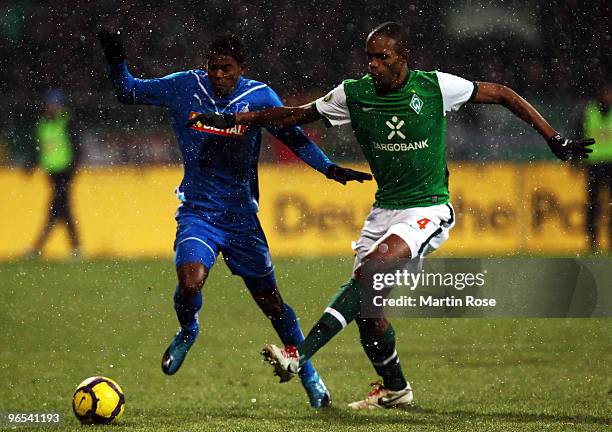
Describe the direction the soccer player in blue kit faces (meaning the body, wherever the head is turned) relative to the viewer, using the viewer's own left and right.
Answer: facing the viewer

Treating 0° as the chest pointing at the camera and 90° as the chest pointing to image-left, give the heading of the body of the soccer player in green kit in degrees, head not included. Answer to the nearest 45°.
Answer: approximately 45°

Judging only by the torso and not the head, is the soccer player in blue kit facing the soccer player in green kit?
no

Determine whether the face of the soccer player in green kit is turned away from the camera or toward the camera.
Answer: toward the camera

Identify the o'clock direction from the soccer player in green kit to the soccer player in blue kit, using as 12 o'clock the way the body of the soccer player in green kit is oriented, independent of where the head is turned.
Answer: The soccer player in blue kit is roughly at 2 o'clock from the soccer player in green kit.

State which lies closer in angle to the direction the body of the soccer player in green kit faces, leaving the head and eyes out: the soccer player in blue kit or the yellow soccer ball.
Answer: the yellow soccer ball

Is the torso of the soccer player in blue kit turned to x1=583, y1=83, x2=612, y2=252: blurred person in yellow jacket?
no

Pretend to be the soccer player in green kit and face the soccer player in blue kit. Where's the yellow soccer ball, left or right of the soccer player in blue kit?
left

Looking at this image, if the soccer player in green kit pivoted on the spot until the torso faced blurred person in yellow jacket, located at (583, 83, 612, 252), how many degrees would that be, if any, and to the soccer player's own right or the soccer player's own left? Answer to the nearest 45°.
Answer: approximately 135° to the soccer player's own right
